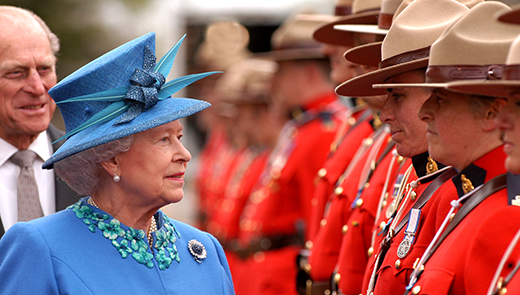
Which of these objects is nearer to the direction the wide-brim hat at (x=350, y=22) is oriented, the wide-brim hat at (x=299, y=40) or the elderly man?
the elderly man

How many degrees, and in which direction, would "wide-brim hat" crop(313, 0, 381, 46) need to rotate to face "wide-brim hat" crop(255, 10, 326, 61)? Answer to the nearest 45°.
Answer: approximately 90° to its right

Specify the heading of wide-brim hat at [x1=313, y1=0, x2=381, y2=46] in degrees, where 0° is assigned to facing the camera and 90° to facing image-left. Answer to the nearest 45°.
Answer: approximately 90°

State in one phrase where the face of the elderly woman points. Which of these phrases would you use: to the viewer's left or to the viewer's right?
to the viewer's right

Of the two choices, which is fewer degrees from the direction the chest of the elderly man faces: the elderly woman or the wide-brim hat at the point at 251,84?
the elderly woman

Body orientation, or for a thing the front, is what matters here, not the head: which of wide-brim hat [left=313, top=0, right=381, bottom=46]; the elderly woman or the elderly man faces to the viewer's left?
the wide-brim hat

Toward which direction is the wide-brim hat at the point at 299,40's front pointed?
to the viewer's left

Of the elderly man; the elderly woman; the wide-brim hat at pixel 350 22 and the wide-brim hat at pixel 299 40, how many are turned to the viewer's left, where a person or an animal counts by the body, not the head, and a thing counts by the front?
2

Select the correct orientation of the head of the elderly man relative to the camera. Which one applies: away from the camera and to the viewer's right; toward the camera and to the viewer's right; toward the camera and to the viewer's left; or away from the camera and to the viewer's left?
toward the camera and to the viewer's right
